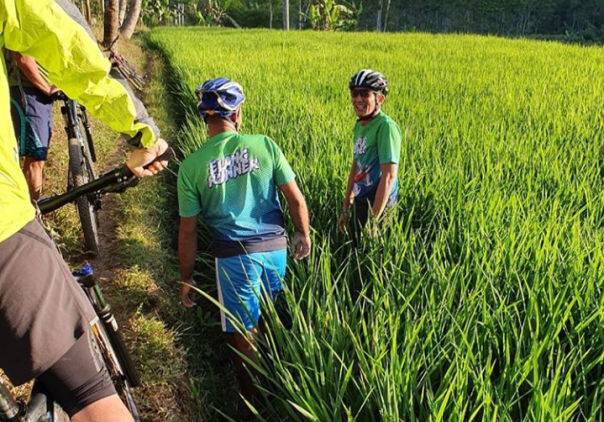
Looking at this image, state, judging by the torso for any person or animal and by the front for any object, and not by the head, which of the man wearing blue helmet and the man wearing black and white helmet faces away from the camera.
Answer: the man wearing blue helmet

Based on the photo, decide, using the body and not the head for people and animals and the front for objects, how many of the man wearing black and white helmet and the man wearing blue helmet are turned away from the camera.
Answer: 1

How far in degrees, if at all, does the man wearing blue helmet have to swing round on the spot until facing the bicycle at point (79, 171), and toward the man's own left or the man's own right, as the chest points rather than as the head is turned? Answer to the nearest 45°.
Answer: approximately 45° to the man's own left

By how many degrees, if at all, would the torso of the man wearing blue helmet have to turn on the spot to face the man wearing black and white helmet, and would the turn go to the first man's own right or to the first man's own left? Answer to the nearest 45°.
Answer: approximately 45° to the first man's own right

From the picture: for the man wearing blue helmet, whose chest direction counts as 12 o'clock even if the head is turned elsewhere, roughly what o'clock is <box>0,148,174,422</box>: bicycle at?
The bicycle is roughly at 7 o'clock from the man wearing blue helmet.

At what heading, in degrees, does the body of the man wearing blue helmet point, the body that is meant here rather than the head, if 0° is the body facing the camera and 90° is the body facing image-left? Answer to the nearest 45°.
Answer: approximately 180°

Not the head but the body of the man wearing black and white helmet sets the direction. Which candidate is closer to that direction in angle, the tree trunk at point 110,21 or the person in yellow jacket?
the person in yellow jacket

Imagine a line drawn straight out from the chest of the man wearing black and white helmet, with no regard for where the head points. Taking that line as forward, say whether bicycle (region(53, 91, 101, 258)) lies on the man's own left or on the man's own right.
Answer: on the man's own right
